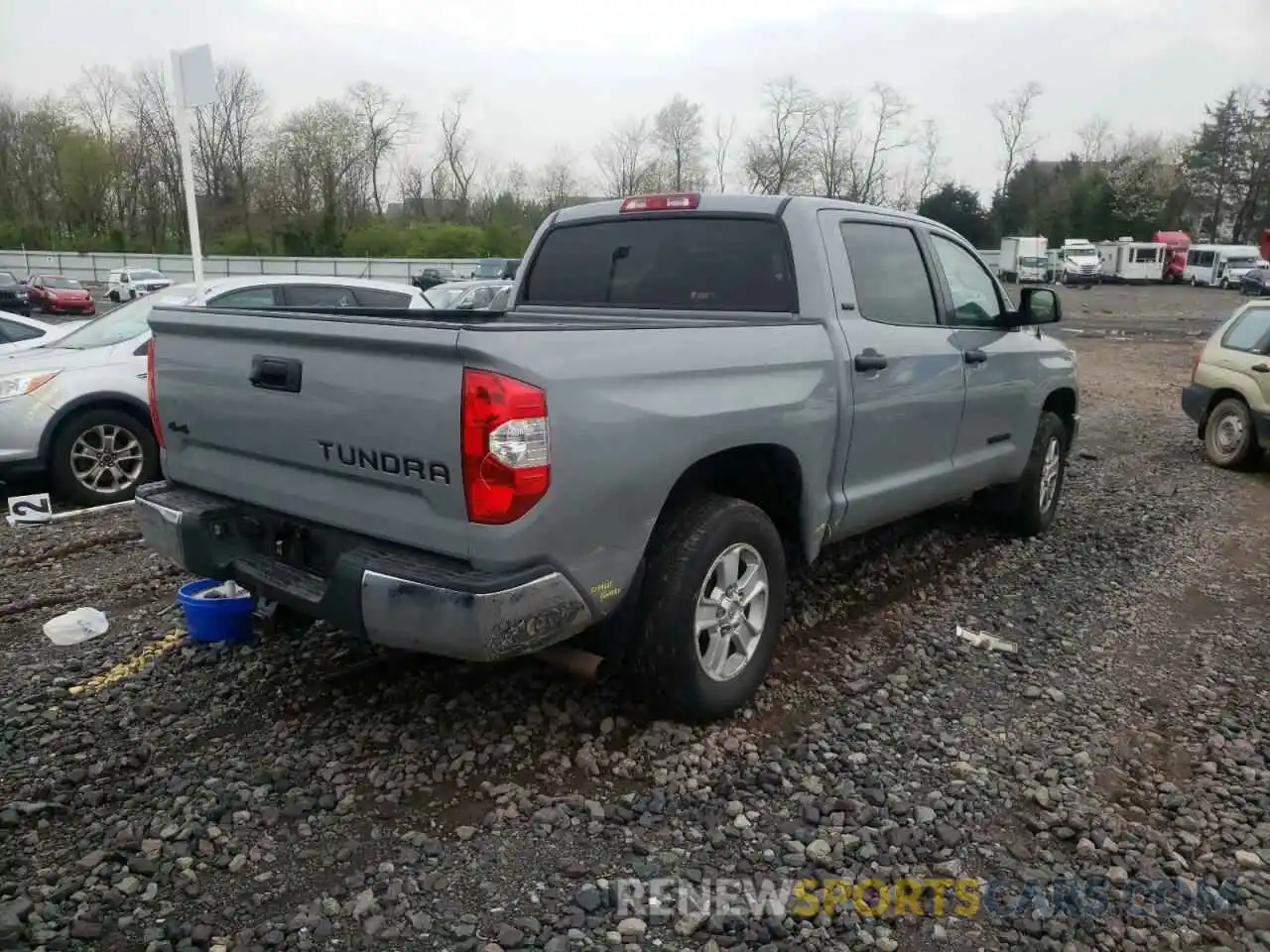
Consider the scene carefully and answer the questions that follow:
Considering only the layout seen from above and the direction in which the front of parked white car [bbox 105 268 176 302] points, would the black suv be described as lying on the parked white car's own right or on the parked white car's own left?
on the parked white car's own right

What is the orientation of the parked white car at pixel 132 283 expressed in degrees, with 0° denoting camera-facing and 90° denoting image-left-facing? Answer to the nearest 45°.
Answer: approximately 315°

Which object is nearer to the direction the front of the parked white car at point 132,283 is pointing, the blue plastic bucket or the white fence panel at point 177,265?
the blue plastic bucket

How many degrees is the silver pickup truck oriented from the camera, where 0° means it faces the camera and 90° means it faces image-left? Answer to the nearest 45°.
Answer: approximately 225°

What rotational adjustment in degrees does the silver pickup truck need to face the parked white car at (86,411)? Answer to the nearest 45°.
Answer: approximately 90° to its left

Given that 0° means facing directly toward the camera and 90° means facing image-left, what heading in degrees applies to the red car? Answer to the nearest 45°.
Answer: approximately 315°

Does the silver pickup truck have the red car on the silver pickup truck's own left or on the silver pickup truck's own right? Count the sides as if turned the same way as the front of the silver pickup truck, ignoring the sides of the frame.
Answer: on the silver pickup truck's own left

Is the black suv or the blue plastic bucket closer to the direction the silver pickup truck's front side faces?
the black suv
